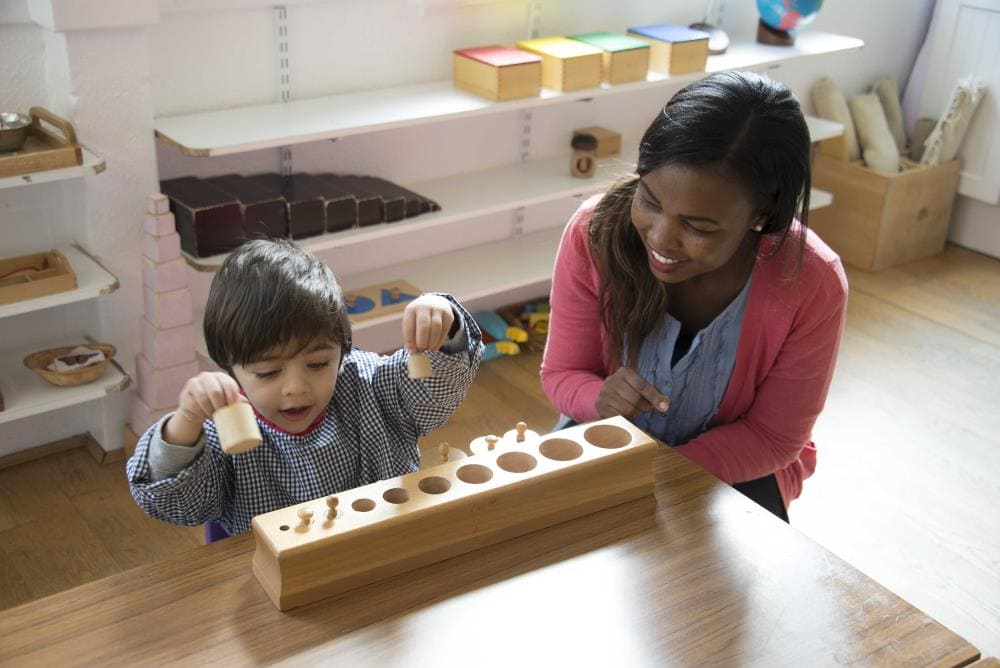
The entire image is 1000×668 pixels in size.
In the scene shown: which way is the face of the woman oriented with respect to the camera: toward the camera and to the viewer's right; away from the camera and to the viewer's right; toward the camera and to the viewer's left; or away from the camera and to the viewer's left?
toward the camera and to the viewer's left

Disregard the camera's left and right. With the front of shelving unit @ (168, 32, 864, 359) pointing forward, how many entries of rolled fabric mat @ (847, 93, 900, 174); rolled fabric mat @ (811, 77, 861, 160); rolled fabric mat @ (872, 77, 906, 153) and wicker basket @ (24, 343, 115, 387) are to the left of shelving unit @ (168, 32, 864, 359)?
3

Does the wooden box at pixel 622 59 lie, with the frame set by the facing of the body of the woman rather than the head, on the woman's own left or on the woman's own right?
on the woman's own right

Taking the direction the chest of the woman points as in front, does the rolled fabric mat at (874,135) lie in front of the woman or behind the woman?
behind

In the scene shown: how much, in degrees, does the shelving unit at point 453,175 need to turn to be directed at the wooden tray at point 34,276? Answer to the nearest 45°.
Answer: approximately 90° to its right

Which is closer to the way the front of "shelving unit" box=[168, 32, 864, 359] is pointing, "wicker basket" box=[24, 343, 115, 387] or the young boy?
the young boy

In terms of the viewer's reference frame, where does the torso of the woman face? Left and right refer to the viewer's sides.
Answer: facing the viewer and to the left of the viewer

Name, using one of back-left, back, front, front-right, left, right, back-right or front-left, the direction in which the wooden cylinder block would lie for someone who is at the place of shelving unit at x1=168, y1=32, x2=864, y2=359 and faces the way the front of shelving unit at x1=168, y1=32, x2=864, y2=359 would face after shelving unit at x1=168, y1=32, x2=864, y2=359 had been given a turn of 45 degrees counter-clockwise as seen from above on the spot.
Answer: right

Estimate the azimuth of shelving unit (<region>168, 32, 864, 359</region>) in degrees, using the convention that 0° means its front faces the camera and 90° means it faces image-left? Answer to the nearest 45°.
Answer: approximately 315°

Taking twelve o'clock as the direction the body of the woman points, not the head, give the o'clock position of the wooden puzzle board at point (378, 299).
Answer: The wooden puzzle board is roughly at 3 o'clock from the woman.

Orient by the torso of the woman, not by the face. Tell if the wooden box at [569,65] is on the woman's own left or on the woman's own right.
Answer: on the woman's own right

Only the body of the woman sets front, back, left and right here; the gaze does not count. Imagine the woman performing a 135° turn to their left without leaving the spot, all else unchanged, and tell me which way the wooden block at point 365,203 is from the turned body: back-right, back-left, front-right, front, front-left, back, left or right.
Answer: back-left

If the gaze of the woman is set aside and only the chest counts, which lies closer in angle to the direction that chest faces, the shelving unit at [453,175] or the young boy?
the young boy

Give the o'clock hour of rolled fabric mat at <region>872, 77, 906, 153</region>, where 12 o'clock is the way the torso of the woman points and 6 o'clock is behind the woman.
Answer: The rolled fabric mat is roughly at 5 o'clock from the woman.

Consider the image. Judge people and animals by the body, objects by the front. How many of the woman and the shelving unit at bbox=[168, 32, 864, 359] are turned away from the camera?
0
